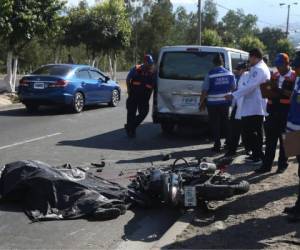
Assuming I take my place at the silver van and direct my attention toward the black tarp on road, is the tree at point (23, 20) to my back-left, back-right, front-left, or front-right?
back-right

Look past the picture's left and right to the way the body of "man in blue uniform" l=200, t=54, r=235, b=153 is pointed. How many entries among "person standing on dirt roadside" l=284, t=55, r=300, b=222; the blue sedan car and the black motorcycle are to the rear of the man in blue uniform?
2

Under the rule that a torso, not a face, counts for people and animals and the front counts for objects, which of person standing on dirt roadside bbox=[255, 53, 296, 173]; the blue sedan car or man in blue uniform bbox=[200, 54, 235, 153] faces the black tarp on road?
the person standing on dirt roadside

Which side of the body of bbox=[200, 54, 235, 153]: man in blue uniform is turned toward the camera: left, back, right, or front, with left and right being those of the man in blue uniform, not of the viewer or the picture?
back

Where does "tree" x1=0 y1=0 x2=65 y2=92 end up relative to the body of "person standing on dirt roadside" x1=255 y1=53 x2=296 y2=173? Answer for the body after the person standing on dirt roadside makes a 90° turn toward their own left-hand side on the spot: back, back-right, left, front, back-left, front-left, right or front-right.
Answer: back

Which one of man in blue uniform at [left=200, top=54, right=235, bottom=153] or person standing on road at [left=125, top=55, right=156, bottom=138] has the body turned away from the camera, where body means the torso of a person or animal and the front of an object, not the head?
the man in blue uniform

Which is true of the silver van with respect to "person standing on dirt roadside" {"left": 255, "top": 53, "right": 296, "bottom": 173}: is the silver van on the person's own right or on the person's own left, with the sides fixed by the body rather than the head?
on the person's own right

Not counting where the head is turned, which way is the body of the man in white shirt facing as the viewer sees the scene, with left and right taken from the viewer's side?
facing to the left of the viewer

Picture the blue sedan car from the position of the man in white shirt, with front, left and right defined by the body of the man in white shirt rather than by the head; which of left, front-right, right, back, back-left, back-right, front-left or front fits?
front-right
